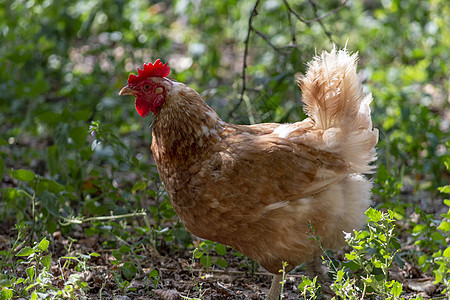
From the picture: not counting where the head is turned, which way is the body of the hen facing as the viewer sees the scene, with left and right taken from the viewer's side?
facing to the left of the viewer

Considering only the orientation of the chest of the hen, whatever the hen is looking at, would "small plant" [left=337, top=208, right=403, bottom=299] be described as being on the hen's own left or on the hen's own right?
on the hen's own left

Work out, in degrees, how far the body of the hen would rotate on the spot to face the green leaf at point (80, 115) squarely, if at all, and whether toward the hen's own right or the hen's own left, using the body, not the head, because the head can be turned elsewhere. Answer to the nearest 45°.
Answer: approximately 45° to the hen's own right

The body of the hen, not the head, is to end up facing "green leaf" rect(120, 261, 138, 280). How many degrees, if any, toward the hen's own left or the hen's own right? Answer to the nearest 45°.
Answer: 0° — it already faces it

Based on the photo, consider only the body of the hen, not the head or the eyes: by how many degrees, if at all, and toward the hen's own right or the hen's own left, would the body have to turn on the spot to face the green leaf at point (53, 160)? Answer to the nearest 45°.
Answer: approximately 45° to the hen's own right

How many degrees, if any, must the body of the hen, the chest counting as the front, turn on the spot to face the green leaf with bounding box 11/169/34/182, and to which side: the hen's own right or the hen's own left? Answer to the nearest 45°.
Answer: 0° — it already faces it
